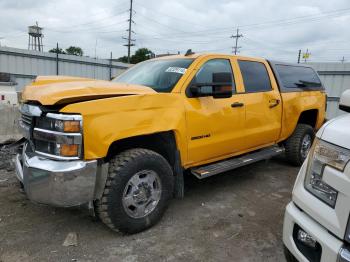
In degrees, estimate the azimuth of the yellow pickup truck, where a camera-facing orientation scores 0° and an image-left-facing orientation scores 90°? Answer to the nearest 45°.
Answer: approximately 45°

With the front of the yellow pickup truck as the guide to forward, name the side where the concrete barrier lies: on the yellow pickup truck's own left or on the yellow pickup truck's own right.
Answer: on the yellow pickup truck's own right

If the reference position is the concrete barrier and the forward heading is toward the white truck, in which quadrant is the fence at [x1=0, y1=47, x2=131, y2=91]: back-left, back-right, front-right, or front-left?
back-left

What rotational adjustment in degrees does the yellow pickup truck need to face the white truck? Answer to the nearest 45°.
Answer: approximately 90° to its left

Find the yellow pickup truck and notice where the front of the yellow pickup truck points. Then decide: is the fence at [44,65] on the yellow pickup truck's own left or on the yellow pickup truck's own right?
on the yellow pickup truck's own right

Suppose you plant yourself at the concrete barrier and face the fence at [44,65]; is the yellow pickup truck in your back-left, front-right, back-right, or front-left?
back-right

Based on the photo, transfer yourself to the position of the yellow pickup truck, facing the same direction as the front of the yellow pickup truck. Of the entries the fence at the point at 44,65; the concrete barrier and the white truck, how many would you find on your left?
1
